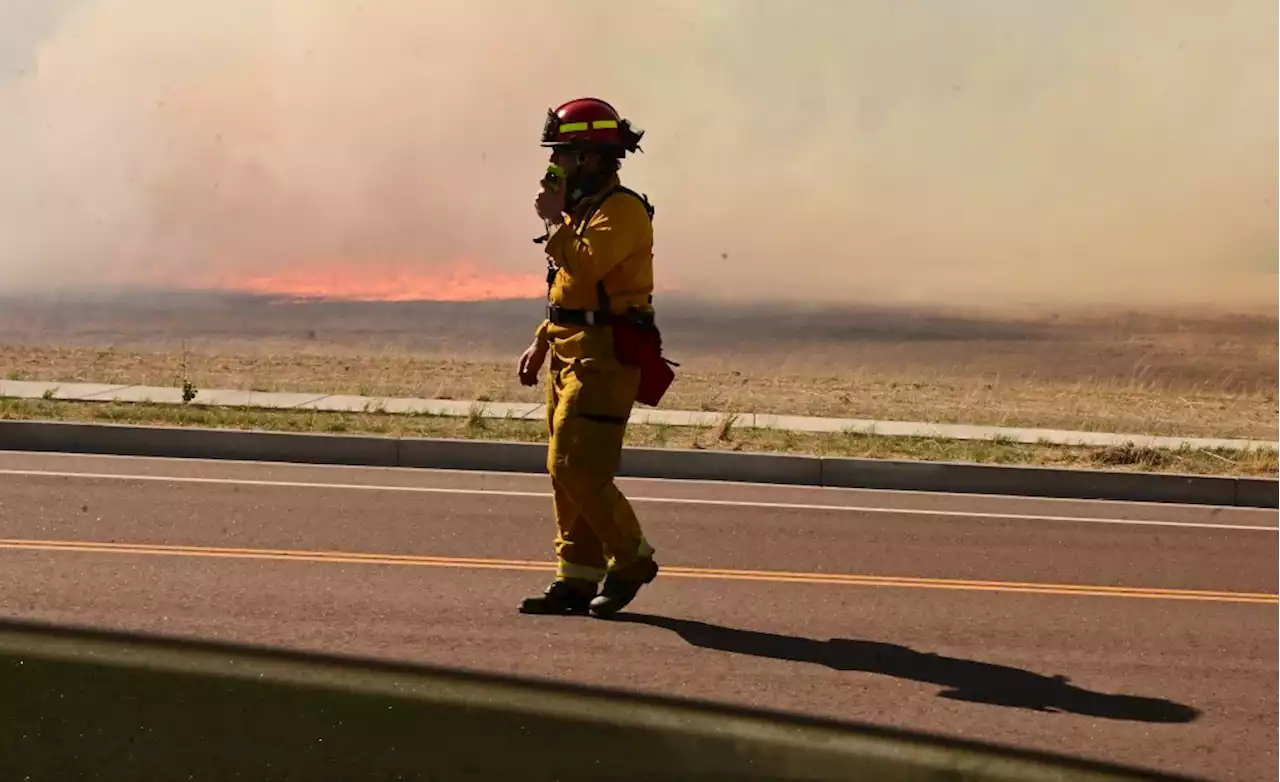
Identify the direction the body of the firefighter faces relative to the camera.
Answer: to the viewer's left
